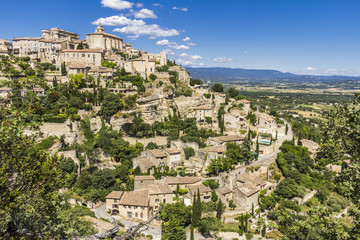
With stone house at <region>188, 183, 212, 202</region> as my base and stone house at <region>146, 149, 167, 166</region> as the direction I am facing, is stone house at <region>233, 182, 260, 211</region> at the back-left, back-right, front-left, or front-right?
back-right

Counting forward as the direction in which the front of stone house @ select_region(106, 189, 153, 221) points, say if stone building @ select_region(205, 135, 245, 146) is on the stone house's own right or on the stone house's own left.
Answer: on the stone house's own left

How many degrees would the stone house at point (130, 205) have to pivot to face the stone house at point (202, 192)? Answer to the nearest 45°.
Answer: approximately 90° to its left

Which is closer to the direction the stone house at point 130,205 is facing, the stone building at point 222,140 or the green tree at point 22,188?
the green tree

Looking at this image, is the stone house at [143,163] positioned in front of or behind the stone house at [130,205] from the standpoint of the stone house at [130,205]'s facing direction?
behind

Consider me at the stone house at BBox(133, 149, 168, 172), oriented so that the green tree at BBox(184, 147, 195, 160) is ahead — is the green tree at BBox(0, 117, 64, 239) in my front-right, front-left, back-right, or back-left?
back-right

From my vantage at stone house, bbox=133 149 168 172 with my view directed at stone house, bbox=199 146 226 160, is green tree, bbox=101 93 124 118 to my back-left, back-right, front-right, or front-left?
back-left

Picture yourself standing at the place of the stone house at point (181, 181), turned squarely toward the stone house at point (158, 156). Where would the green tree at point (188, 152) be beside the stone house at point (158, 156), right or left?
right

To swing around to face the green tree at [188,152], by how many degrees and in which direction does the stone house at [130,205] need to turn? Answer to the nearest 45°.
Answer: approximately 135° to its left

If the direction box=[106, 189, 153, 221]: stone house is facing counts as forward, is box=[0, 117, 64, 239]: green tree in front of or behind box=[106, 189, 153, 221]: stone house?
in front

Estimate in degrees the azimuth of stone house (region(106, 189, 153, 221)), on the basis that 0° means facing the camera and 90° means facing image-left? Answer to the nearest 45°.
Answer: approximately 0°
